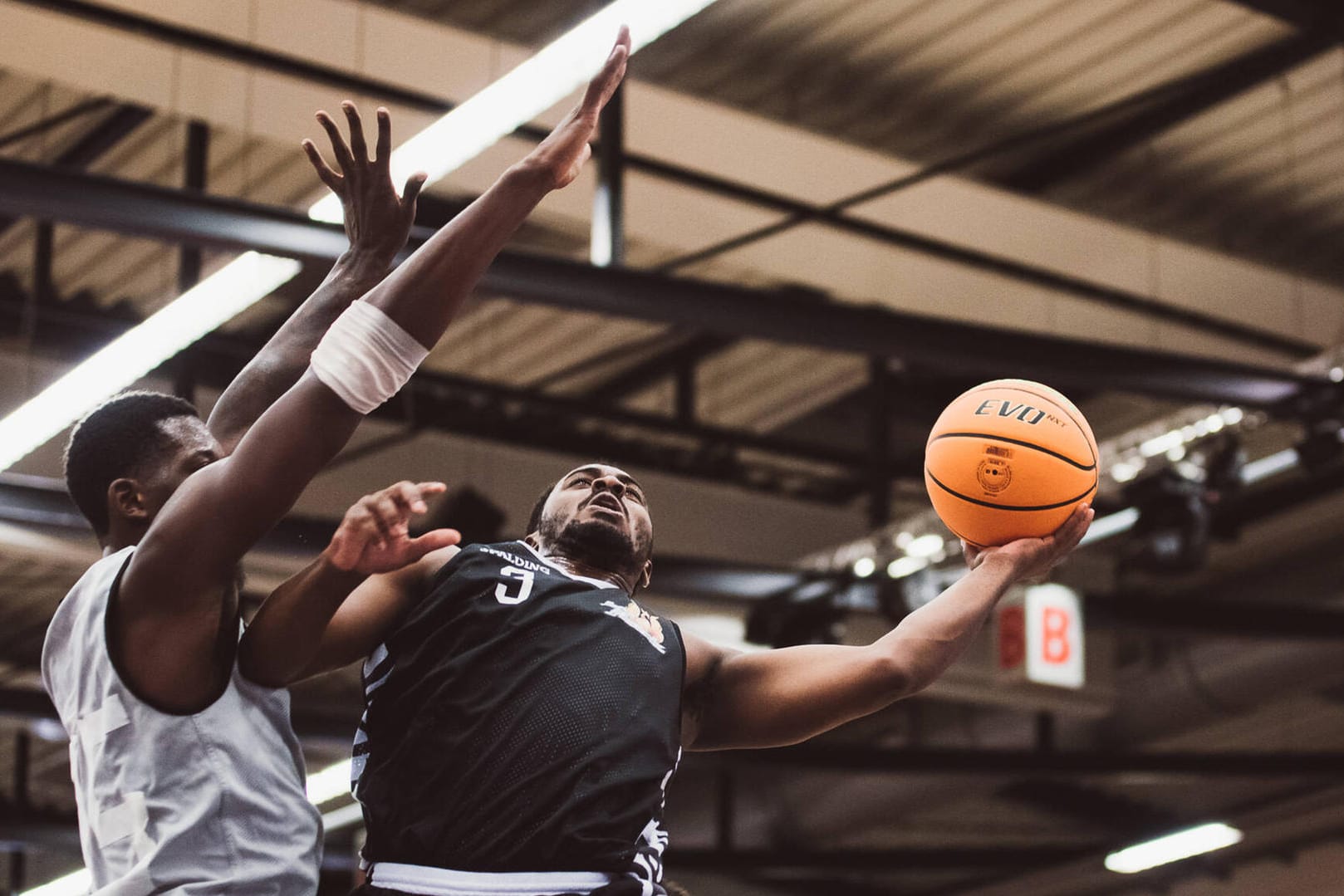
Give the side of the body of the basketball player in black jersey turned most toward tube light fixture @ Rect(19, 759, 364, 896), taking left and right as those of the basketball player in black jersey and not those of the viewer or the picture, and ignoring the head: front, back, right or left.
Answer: back

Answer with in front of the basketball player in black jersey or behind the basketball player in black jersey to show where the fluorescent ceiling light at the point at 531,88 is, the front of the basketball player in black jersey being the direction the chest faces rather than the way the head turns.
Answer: behind

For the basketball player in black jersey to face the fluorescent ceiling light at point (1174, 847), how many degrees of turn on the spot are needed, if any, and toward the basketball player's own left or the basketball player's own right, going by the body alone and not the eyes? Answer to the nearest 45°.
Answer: approximately 180°

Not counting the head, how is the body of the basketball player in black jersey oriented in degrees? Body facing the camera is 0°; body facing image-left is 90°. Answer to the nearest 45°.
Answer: approximately 0°

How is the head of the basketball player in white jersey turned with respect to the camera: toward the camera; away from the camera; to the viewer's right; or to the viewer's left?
to the viewer's right

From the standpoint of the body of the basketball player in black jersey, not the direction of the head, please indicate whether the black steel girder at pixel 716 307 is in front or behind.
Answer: behind

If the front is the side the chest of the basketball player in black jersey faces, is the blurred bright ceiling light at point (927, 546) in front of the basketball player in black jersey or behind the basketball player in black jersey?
behind

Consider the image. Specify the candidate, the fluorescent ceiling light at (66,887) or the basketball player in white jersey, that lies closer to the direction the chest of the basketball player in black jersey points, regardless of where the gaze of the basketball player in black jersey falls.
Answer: the basketball player in white jersey

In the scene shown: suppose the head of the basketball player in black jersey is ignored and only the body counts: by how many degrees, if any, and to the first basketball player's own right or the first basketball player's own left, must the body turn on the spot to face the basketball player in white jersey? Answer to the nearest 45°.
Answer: approximately 45° to the first basketball player's own right
